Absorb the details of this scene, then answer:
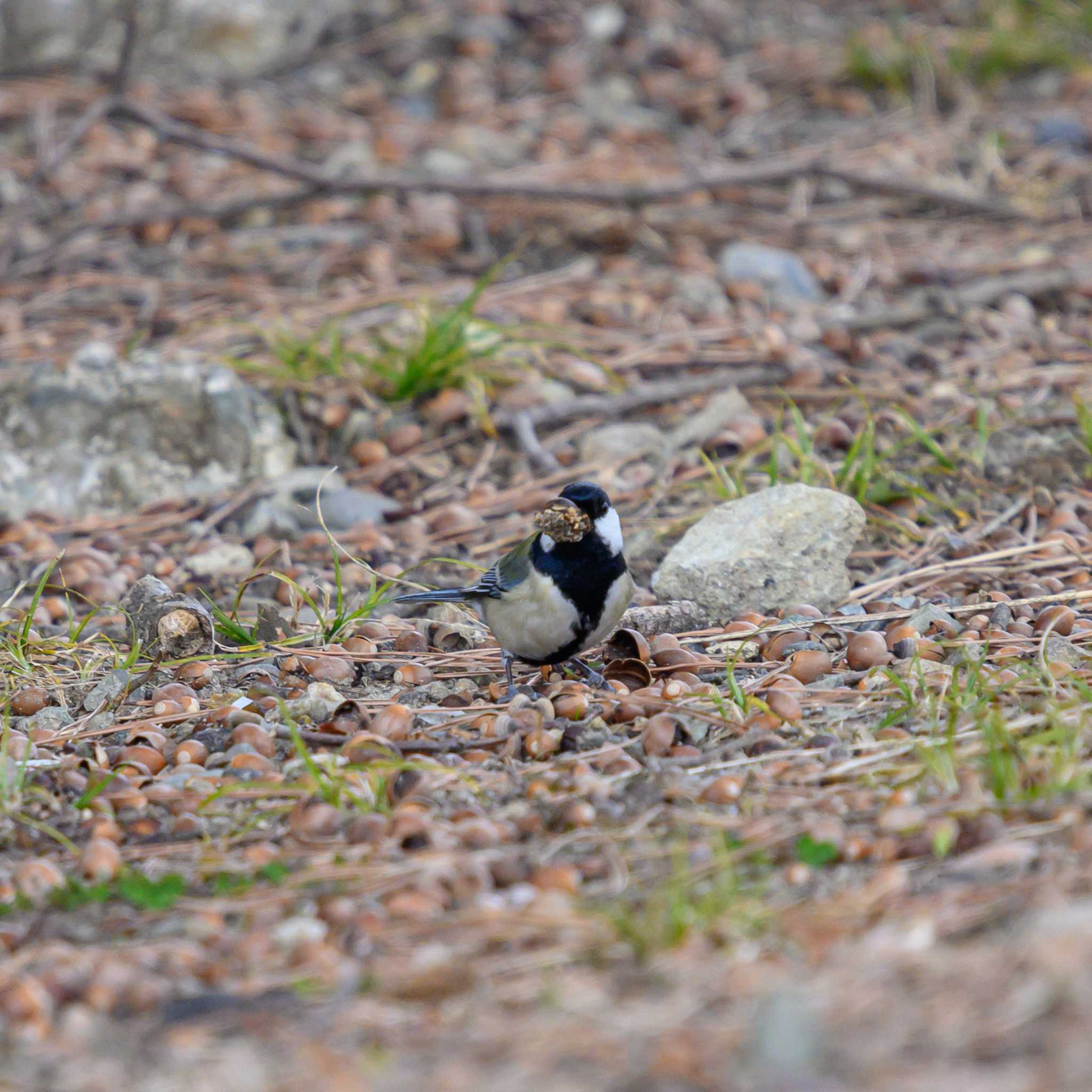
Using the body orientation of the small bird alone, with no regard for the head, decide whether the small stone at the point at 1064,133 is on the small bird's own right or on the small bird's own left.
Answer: on the small bird's own left

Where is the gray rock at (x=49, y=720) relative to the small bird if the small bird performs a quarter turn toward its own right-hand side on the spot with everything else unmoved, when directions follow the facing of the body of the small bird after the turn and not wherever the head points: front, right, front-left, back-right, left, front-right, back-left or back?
front-right

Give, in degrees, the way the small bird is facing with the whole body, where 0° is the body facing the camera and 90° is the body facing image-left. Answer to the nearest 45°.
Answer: approximately 315°

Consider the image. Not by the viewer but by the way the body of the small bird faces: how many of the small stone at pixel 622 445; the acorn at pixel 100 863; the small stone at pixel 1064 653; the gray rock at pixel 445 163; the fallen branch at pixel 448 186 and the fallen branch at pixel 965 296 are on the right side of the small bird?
1

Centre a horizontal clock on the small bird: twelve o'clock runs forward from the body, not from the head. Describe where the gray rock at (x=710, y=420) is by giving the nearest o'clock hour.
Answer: The gray rock is roughly at 8 o'clock from the small bird.

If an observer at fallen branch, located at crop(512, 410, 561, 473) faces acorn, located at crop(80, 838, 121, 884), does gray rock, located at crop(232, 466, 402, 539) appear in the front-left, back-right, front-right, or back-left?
front-right

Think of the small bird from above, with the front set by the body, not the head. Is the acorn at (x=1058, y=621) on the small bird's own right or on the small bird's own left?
on the small bird's own left

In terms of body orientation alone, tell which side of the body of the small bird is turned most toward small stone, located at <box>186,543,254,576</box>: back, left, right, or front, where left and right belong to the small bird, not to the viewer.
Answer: back

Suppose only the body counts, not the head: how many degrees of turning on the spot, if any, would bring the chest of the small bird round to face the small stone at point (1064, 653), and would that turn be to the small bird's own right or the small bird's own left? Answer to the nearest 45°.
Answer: approximately 45° to the small bird's own left

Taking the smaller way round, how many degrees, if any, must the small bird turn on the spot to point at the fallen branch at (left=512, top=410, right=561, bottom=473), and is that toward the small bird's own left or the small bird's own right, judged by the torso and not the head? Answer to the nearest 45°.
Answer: approximately 135° to the small bird's own left

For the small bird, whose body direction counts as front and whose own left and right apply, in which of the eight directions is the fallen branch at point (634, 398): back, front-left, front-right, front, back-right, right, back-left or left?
back-left

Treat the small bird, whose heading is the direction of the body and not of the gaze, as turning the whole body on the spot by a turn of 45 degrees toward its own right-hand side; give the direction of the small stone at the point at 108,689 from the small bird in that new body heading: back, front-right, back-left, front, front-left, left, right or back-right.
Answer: right

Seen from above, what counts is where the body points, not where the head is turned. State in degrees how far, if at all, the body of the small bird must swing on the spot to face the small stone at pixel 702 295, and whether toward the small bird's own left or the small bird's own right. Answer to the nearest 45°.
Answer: approximately 135° to the small bird's own left

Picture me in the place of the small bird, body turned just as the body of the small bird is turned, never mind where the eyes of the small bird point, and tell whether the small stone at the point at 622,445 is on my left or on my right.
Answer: on my left

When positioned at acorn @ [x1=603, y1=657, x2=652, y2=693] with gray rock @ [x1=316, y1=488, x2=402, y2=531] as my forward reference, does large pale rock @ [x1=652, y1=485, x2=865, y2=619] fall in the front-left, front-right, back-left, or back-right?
front-right

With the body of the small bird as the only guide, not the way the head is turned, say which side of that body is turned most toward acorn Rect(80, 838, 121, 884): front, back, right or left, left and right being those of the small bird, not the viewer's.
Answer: right
